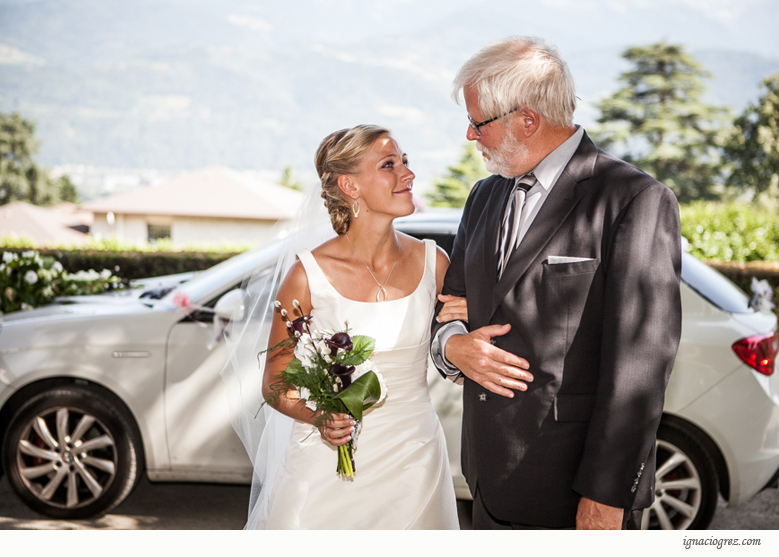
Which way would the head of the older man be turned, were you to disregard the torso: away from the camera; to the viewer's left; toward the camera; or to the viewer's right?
to the viewer's left

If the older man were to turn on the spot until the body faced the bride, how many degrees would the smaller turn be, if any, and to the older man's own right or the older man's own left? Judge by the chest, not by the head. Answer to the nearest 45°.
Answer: approximately 90° to the older man's own right

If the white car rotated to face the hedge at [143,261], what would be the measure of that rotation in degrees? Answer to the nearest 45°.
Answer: approximately 90° to its right

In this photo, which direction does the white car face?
to the viewer's left

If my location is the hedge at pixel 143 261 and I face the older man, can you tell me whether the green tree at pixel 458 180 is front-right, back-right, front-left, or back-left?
back-left

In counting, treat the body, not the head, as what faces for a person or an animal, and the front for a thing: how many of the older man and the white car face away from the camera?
0

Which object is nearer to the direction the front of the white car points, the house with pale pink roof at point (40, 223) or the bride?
the house with pale pink roof

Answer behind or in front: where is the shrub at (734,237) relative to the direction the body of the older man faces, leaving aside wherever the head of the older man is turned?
behind
